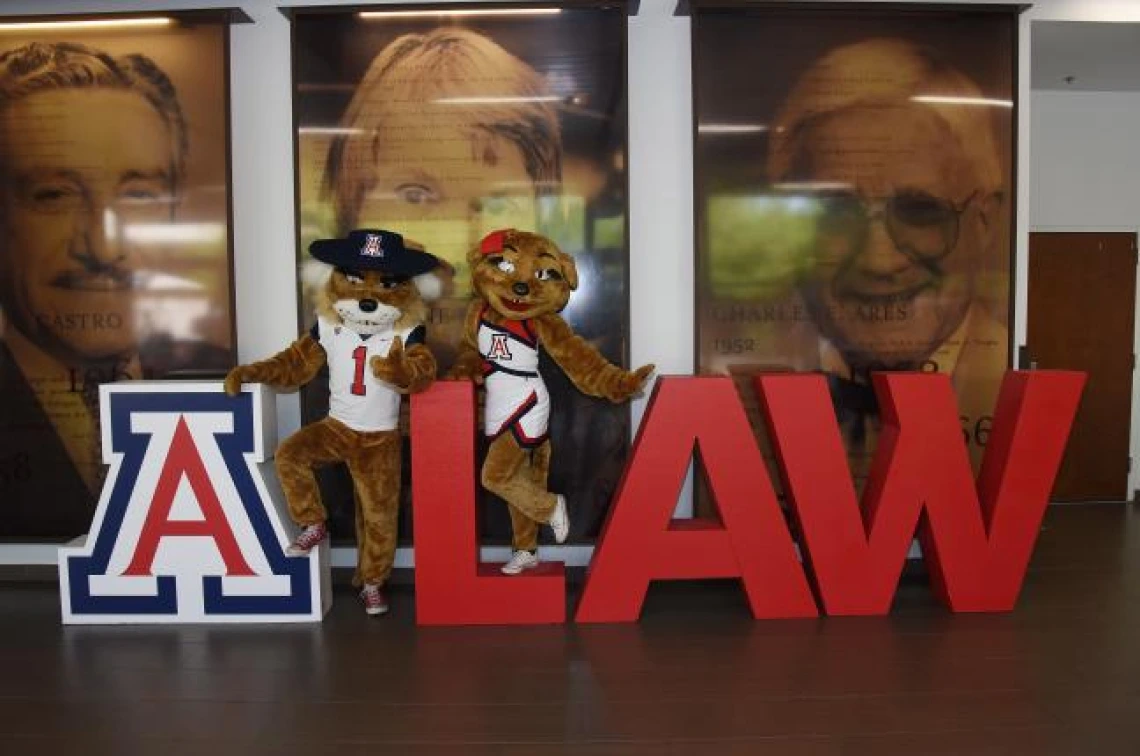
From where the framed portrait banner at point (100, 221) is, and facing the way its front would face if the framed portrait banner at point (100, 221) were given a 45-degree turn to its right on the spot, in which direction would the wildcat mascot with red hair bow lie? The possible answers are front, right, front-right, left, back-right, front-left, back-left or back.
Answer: left

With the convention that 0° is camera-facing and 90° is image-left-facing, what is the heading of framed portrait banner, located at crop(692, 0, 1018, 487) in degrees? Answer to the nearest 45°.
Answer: approximately 0°

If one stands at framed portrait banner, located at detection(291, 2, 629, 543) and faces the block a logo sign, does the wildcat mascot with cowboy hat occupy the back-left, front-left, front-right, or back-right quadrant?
front-left

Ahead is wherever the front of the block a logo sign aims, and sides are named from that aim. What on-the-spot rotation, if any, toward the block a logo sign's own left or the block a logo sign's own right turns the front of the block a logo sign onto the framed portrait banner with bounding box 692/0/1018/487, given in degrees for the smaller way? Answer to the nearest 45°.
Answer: approximately 90° to the block a logo sign's own left

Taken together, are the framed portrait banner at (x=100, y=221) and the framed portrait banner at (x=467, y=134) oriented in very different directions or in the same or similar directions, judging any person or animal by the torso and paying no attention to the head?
same or similar directions

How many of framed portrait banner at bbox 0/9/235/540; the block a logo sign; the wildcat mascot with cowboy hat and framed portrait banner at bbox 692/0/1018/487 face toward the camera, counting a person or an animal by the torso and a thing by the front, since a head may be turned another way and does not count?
4

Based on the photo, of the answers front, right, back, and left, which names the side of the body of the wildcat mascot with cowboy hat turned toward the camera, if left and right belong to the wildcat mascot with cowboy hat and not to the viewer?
front

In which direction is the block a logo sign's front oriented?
toward the camera

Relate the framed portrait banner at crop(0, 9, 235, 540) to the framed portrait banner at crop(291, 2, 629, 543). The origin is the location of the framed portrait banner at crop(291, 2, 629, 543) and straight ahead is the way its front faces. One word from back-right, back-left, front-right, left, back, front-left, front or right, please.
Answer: right

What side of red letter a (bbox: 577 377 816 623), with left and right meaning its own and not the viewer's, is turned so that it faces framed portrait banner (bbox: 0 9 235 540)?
right

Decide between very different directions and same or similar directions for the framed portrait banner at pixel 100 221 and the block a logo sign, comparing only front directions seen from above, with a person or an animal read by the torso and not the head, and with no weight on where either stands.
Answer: same or similar directions

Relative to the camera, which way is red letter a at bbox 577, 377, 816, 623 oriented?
toward the camera

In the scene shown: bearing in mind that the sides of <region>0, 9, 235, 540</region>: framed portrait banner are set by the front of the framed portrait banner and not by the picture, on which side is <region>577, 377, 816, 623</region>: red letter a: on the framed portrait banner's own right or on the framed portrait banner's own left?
on the framed portrait banner's own left
